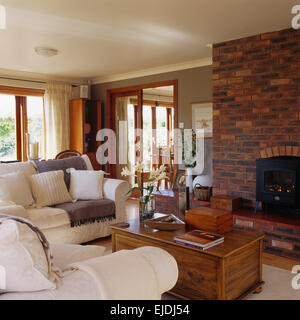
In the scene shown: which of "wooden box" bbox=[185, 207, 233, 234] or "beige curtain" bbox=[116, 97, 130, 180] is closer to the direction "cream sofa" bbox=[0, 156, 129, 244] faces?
the wooden box

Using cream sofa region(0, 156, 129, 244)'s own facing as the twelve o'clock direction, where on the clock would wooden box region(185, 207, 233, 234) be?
The wooden box is roughly at 12 o'clock from the cream sofa.

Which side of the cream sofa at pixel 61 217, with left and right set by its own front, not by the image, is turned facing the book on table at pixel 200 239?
front

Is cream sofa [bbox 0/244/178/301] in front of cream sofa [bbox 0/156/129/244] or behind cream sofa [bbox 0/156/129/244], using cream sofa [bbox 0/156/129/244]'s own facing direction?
in front

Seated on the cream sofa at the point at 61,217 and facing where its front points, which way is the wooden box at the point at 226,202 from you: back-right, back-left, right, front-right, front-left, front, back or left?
front-left

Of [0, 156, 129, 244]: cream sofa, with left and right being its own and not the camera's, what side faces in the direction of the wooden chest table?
front

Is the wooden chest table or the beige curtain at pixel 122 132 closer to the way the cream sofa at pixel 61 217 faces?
the wooden chest table

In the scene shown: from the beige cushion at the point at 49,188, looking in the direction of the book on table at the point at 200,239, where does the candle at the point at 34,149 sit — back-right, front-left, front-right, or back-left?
back-left

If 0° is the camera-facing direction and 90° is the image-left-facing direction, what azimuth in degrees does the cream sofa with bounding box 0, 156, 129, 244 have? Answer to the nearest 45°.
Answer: approximately 315°

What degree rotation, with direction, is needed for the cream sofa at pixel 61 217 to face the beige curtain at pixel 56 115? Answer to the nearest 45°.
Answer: approximately 135° to its left

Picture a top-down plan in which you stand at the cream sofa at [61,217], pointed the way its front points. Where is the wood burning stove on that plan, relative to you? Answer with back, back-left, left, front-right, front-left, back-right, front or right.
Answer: front-left
